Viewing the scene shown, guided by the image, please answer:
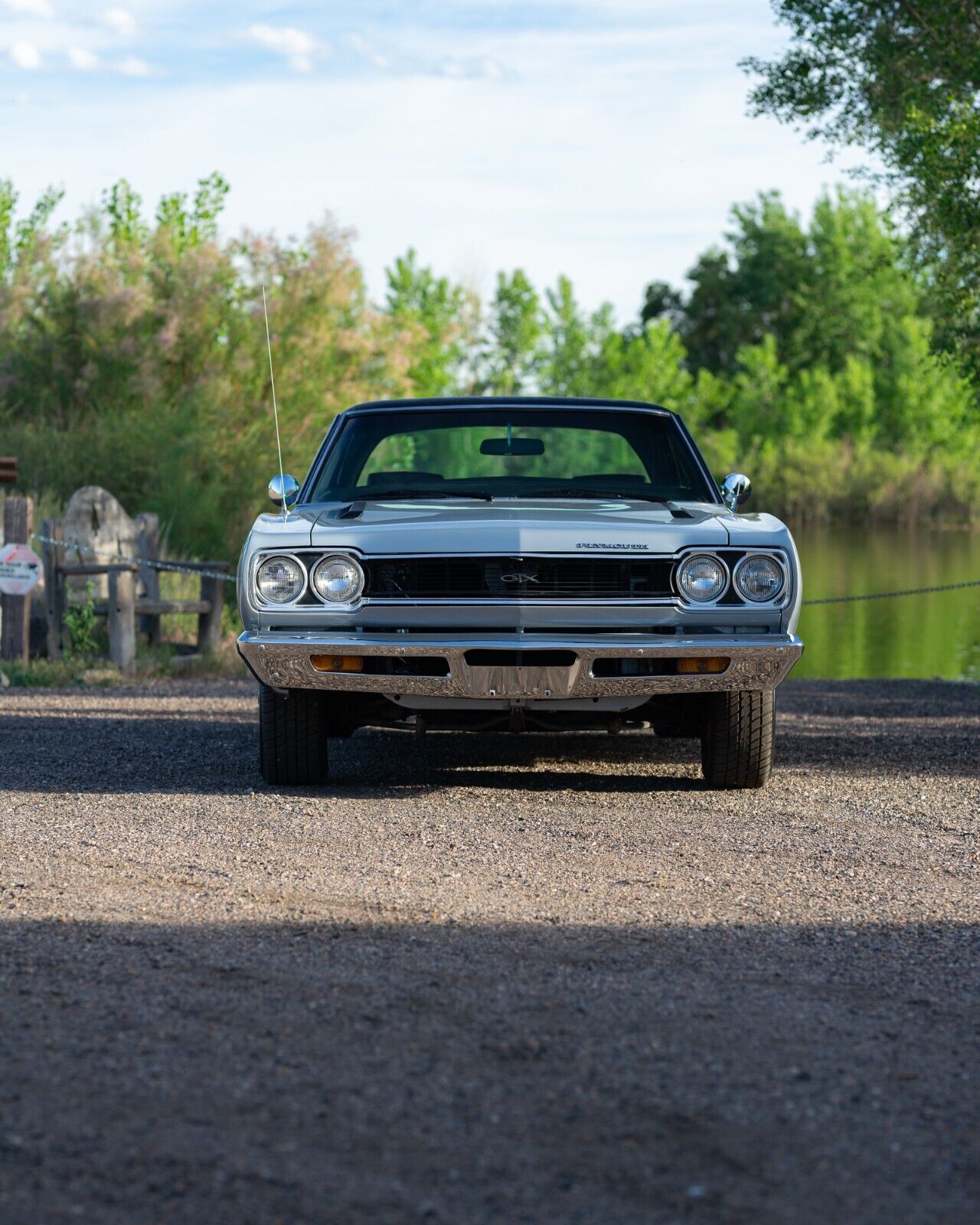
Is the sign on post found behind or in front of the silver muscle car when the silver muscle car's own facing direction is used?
behind

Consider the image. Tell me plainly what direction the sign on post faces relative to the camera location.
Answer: facing the viewer

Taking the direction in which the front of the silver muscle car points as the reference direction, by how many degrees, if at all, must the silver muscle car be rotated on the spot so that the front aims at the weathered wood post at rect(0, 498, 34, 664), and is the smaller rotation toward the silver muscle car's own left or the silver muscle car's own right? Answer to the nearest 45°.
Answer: approximately 135° to the silver muscle car's own right

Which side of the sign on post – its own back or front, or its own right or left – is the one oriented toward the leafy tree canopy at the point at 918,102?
left

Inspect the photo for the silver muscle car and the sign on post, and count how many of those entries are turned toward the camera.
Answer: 2

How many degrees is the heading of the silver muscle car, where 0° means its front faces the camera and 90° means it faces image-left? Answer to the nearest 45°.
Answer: approximately 0°

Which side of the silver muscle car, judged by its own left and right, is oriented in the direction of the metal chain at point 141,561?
back
